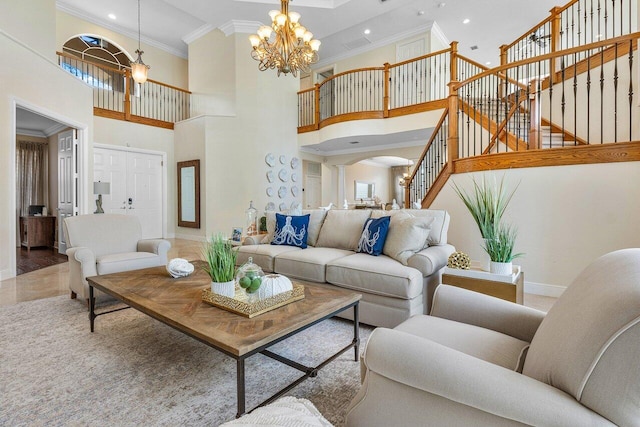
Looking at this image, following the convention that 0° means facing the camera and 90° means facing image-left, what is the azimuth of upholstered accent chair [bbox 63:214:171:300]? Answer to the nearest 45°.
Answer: approximately 315°

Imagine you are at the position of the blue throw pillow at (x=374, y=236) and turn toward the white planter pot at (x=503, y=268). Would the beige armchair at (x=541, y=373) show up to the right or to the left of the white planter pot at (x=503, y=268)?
right

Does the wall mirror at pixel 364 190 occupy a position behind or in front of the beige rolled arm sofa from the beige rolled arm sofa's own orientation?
behind

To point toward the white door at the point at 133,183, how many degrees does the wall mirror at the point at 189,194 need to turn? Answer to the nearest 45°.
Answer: approximately 45° to its right

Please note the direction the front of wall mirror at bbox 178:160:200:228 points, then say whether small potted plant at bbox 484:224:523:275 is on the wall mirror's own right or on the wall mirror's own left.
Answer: on the wall mirror's own left

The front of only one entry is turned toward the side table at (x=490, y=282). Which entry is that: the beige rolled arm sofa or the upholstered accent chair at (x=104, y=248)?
the upholstered accent chair

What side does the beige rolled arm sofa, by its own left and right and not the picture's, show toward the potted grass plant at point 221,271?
front

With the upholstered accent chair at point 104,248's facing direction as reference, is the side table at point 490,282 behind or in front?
in front

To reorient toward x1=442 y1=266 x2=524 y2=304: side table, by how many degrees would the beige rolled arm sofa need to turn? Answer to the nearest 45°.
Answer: approximately 90° to its left

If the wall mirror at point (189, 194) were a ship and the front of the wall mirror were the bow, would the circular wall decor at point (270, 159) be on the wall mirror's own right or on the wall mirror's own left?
on the wall mirror's own left

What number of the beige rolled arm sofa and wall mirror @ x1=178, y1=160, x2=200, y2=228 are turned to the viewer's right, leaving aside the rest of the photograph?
0

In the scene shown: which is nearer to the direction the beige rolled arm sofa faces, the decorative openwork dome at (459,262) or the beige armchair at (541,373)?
the beige armchair

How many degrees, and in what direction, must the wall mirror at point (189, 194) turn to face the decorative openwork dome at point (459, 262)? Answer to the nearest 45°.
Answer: approximately 45° to its left

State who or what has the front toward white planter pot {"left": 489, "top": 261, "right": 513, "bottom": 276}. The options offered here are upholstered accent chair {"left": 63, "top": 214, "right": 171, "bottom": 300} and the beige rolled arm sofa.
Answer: the upholstered accent chair

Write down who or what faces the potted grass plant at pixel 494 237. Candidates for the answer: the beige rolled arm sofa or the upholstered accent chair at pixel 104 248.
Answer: the upholstered accent chair

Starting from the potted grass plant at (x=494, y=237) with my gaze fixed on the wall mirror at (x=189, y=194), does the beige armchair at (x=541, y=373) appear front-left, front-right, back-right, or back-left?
back-left
